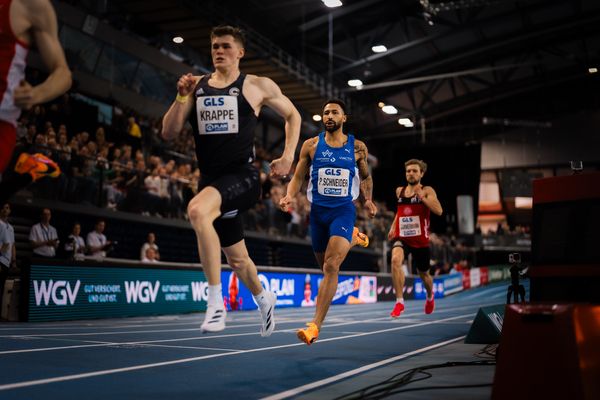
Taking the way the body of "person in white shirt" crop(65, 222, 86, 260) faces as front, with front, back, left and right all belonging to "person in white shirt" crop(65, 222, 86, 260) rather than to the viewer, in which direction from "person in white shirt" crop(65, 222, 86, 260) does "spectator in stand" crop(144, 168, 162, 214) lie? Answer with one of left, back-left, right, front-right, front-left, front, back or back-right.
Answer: left

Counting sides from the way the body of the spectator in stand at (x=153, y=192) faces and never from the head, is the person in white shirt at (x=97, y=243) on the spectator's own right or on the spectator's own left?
on the spectator's own right

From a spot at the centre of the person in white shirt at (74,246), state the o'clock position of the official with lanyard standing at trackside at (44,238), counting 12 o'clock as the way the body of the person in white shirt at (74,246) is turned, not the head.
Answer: the official with lanyard standing at trackside at (44,238) is roughly at 4 o'clock from the person in white shirt at (74,246).

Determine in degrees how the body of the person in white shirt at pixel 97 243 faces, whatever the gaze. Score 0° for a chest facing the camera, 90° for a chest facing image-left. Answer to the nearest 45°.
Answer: approximately 315°

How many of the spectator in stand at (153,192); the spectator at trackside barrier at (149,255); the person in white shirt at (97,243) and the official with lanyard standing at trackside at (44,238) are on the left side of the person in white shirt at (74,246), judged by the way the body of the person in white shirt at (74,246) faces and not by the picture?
3

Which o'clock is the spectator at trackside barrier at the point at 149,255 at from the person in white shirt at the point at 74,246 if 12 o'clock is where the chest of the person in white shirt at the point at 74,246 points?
the spectator at trackside barrier at the point at 149,255 is roughly at 9 o'clock from the person in white shirt at the point at 74,246.

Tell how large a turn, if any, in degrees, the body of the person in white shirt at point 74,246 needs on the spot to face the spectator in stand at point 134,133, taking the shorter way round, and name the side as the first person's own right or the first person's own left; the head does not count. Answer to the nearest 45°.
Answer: approximately 135° to the first person's own left

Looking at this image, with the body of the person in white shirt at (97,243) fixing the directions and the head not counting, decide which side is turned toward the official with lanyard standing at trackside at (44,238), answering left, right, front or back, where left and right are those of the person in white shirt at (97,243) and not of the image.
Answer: right
